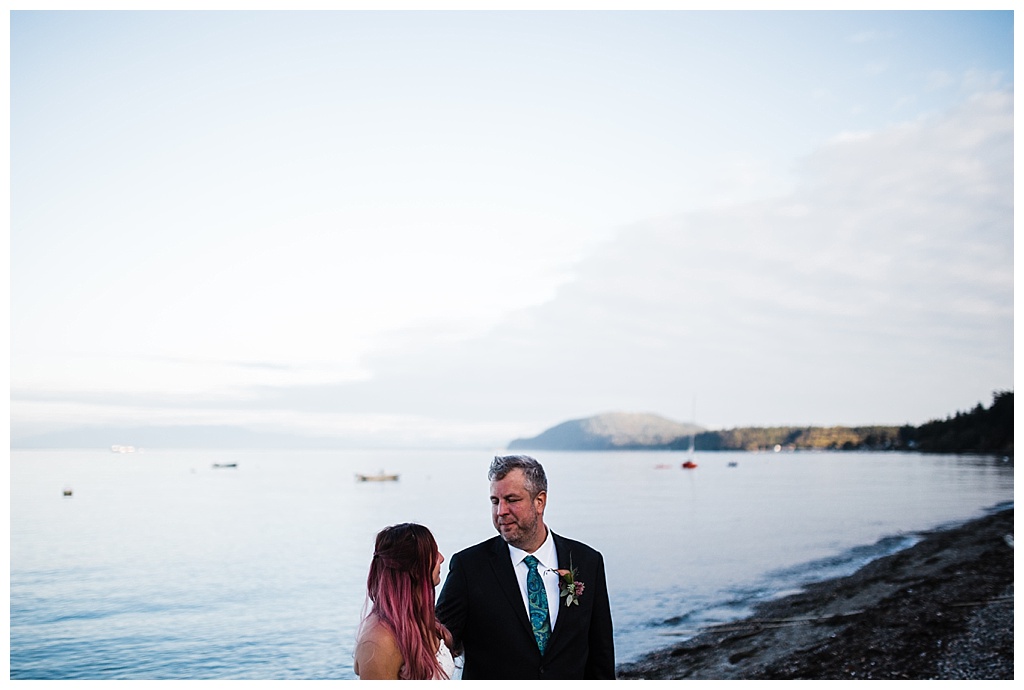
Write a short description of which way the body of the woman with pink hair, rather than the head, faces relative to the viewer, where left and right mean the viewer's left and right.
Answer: facing to the right of the viewer

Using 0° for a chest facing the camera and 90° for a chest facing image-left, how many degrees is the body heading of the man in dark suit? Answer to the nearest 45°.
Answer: approximately 0°

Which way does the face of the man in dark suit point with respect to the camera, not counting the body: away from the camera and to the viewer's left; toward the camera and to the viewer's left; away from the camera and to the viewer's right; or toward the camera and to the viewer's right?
toward the camera and to the viewer's left

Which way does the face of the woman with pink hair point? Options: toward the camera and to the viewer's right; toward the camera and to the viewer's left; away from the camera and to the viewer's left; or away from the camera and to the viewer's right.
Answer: away from the camera and to the viewer's right

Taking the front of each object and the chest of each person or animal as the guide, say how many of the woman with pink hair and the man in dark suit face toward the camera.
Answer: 1
